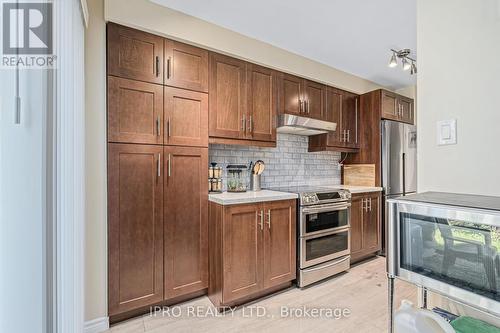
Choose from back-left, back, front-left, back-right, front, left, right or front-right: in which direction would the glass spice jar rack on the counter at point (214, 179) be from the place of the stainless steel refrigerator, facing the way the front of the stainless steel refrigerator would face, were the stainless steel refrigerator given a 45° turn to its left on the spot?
back-right

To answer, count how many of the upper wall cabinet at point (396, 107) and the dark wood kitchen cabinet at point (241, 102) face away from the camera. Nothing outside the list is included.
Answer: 0

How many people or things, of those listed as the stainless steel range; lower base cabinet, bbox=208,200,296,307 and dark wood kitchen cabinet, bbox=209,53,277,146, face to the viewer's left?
0

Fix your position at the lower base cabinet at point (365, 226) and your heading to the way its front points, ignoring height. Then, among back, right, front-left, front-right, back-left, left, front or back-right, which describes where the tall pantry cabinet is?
right

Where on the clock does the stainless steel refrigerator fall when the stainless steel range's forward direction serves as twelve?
The stainless steel refrigerator is roughly at 9 o'clock from the stainless steel range.

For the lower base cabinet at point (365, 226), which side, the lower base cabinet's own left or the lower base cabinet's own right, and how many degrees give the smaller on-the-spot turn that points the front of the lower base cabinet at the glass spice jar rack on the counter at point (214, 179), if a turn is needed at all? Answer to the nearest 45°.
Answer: approximately 90° to the lower base cabinet's own right

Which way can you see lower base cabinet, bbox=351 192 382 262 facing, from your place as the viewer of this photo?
facing the viewer and to the right of the viewer

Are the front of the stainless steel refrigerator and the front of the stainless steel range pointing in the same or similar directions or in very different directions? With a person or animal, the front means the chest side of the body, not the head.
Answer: same or similar directions

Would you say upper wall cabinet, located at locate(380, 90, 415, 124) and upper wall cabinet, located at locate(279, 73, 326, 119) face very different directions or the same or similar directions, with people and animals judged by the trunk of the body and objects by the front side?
same or similar directions

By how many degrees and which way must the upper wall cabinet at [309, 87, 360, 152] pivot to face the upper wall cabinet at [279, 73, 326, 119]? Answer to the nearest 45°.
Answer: approximately 90° to its right

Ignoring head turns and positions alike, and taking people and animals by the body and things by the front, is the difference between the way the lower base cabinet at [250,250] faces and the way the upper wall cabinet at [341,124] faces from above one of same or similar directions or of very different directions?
same or similar directions

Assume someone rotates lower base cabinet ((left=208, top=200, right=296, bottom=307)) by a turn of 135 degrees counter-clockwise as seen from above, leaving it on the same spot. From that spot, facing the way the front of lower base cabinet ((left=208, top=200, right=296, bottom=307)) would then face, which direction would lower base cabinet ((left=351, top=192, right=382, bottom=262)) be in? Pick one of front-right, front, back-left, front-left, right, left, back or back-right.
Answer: front-right

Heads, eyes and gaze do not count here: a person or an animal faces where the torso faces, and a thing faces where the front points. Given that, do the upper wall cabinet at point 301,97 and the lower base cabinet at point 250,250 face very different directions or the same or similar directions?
same or similar directions

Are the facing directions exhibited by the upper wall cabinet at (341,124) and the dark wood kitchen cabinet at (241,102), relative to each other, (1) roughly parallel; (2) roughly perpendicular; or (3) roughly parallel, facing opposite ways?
roughly parallel

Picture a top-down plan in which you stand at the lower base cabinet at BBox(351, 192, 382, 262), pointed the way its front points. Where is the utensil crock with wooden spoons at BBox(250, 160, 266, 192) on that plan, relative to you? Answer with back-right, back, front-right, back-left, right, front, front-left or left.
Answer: right

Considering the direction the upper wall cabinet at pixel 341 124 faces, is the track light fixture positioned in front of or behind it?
in front
